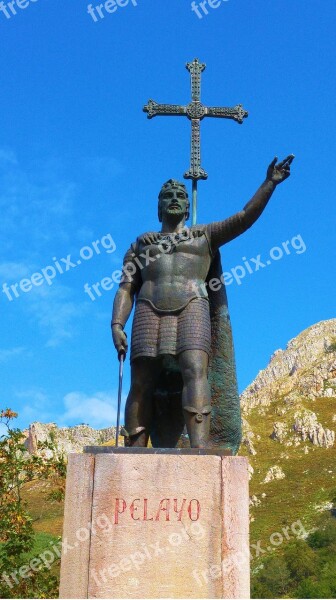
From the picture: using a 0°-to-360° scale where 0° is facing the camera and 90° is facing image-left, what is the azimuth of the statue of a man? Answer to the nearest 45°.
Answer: approximately 0°
